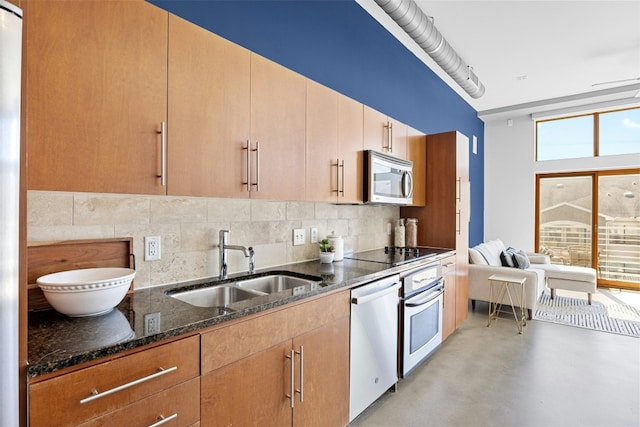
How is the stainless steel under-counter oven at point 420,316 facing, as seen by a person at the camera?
facing the viewer and to the right of the viewer

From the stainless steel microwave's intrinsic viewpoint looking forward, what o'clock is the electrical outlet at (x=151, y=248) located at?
The electrical outlet is roughly at 3 o'clock from the stainless steel microwave.

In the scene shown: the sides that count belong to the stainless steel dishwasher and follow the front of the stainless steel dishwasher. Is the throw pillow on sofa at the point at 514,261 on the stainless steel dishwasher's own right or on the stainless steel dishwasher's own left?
on the stainless steel dishwasher's own left

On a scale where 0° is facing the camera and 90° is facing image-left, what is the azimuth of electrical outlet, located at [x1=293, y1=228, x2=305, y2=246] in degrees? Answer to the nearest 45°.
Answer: approximately 315°

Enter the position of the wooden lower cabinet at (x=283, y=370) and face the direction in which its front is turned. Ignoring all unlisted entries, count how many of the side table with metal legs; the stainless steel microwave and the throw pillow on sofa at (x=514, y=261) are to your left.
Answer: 3

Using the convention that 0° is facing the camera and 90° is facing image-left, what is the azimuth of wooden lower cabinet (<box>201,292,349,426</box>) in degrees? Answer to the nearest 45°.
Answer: approximately 315°

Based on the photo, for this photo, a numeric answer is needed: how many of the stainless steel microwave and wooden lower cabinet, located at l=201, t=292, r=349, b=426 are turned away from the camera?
0

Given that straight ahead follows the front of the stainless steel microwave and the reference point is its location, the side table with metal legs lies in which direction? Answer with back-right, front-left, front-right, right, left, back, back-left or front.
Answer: left

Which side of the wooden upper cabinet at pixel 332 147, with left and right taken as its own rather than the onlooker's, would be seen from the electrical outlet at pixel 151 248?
right
